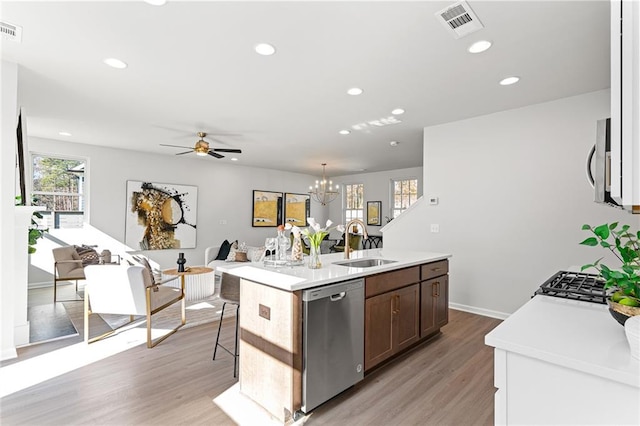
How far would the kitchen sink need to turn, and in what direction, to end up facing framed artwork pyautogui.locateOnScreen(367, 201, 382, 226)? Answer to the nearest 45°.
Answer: approximately 135° to its left

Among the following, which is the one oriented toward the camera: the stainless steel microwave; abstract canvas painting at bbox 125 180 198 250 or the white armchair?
the abstract canvas painting

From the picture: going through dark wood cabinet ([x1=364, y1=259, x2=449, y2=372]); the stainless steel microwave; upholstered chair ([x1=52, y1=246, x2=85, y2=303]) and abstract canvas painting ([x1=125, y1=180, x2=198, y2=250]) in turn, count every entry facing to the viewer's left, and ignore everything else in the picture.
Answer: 1

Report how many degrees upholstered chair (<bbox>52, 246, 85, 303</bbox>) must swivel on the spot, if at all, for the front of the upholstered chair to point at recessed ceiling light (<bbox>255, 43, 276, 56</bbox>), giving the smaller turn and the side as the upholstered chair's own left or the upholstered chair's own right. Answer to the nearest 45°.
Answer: approximately 45° to the upholstered chair's own right

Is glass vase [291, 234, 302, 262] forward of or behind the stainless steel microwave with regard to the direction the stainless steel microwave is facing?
forward

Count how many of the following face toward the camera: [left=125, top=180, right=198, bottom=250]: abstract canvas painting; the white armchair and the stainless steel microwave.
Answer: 1

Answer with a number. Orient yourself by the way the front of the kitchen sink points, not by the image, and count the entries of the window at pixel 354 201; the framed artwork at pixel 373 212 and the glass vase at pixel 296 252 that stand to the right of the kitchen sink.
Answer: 1

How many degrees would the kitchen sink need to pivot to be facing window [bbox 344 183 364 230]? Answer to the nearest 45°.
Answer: approximately 135° to its left

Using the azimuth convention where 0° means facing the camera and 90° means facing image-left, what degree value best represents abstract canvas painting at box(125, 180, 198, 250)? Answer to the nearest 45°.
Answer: approximately 0°

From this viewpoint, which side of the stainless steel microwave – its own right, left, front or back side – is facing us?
left

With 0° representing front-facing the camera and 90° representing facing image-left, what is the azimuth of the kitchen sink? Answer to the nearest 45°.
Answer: approximately 315°

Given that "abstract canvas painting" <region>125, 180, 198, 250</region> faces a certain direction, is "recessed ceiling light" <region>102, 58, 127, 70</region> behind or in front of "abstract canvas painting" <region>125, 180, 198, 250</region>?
in front

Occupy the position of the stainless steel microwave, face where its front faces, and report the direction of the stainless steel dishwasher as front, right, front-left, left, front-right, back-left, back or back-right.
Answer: front

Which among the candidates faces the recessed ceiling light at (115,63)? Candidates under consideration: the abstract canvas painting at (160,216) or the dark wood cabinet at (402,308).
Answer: the abstract canvas painting
